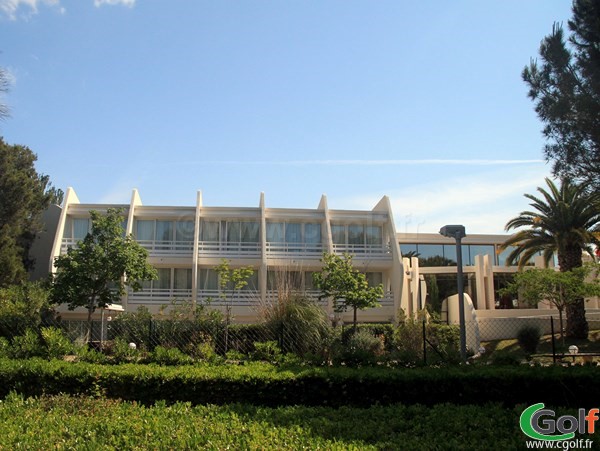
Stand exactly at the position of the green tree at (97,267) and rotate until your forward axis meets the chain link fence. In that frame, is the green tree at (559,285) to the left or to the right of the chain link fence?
left

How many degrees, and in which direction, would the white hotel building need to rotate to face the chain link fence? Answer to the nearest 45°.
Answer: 0° — it already faces it

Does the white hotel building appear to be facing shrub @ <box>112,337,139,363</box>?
yes

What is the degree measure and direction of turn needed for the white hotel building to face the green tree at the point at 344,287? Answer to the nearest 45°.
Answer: approximately 45° to its left

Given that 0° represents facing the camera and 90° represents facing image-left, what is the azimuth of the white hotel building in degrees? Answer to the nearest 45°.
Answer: approximately 0°

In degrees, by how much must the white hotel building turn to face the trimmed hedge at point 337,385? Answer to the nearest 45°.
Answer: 0° — it already faces it

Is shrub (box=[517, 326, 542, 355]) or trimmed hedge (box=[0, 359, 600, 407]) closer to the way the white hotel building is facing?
the trimmed hedge

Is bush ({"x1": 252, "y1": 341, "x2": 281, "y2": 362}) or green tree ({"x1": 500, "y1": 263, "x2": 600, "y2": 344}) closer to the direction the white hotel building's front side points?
the bush

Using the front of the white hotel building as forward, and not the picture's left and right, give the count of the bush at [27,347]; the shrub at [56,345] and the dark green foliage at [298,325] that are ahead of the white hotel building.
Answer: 3

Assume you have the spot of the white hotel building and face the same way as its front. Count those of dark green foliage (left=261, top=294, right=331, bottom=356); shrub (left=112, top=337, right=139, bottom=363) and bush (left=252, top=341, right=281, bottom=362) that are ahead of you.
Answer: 3
